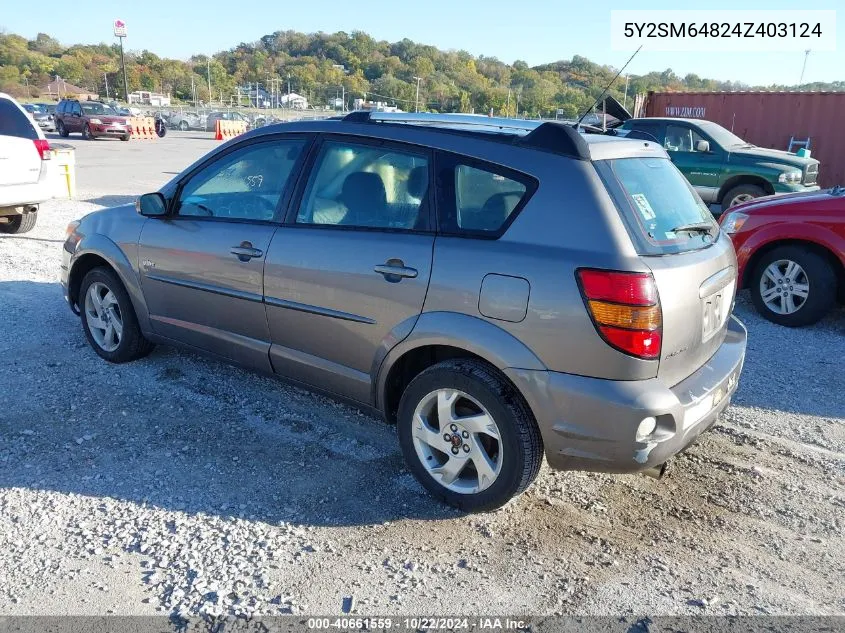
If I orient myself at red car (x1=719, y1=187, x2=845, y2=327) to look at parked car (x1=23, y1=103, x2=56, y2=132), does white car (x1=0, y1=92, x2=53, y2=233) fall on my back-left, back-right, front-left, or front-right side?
front-left

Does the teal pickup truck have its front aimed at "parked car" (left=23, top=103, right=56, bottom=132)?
no

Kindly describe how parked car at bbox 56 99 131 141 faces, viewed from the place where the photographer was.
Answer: facing the viewer and to the right of the viewer

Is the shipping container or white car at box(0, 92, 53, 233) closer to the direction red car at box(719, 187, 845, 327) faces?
the white car

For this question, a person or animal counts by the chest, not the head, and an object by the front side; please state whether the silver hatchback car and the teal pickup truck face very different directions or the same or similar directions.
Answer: very different directions

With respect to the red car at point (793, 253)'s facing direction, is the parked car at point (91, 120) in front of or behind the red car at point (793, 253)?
in front

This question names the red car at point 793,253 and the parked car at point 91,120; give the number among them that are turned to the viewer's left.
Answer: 1

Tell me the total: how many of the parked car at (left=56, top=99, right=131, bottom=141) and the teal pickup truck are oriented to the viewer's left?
0

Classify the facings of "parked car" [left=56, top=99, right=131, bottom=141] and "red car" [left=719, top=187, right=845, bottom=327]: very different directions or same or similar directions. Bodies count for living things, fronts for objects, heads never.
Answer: very different directions

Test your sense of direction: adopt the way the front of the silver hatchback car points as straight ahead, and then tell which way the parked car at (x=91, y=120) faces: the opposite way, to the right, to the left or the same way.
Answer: the opposite way

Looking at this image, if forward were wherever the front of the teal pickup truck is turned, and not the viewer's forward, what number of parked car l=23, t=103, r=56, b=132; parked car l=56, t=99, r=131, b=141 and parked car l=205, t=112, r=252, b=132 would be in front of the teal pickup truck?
0

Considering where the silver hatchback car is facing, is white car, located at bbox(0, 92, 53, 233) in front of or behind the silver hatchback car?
in front

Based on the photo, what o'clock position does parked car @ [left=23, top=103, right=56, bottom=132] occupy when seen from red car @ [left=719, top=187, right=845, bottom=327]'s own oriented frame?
The parked car is roughly at 1 o'clock from the red car.

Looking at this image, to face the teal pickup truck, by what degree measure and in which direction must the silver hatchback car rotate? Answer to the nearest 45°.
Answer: approximately 90° to its right

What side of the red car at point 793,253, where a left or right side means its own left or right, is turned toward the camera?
left

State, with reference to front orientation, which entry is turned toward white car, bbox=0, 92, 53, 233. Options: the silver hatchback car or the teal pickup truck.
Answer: the silver hatchback car

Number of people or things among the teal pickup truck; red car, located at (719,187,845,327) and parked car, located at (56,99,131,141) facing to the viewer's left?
1

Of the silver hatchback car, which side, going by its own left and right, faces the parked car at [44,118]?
front
